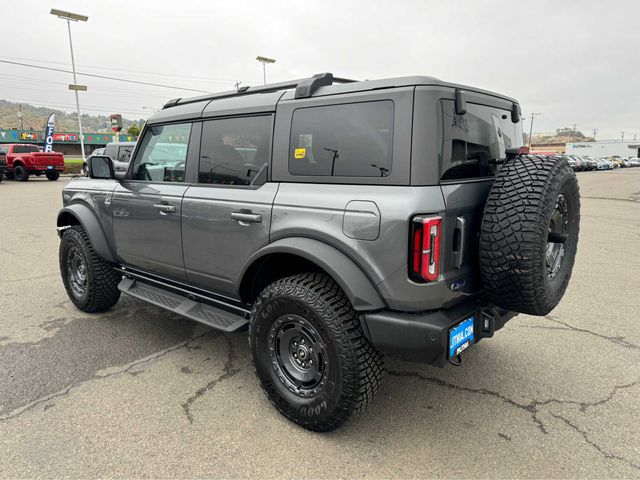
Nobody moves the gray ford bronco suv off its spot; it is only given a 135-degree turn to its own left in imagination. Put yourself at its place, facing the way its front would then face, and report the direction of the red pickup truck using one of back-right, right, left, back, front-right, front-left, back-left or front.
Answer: back-right

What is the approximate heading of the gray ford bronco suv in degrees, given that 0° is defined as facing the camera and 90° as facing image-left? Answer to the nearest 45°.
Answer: approximately 135°

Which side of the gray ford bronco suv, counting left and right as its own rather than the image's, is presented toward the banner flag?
front
